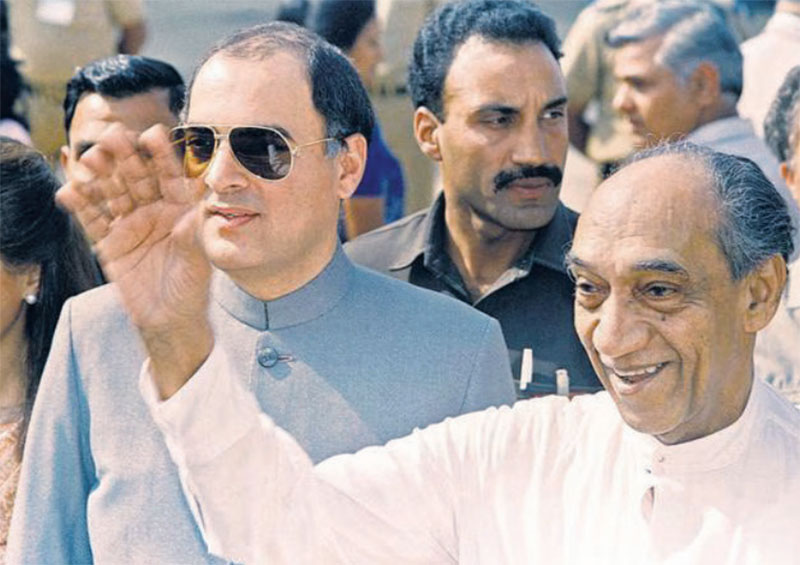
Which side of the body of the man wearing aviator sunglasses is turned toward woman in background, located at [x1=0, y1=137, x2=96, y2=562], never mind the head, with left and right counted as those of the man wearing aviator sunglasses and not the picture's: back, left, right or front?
right

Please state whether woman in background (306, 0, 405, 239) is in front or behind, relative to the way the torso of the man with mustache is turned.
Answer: behind

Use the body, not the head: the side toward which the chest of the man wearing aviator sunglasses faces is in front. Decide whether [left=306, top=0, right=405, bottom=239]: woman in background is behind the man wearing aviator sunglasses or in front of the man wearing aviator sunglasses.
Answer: behind

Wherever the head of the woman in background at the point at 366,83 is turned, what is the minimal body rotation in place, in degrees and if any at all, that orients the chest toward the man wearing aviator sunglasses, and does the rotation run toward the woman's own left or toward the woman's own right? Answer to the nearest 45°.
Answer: approximately 90° to the woman's own right

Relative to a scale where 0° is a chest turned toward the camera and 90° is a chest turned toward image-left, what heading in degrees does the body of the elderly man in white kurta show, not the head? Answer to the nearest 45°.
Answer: approximately 45°

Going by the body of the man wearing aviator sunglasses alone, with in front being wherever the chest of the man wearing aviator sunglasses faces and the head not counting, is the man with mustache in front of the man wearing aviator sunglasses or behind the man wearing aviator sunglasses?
behind

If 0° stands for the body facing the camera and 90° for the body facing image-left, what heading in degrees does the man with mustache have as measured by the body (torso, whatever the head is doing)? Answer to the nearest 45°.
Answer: approximately 315°
